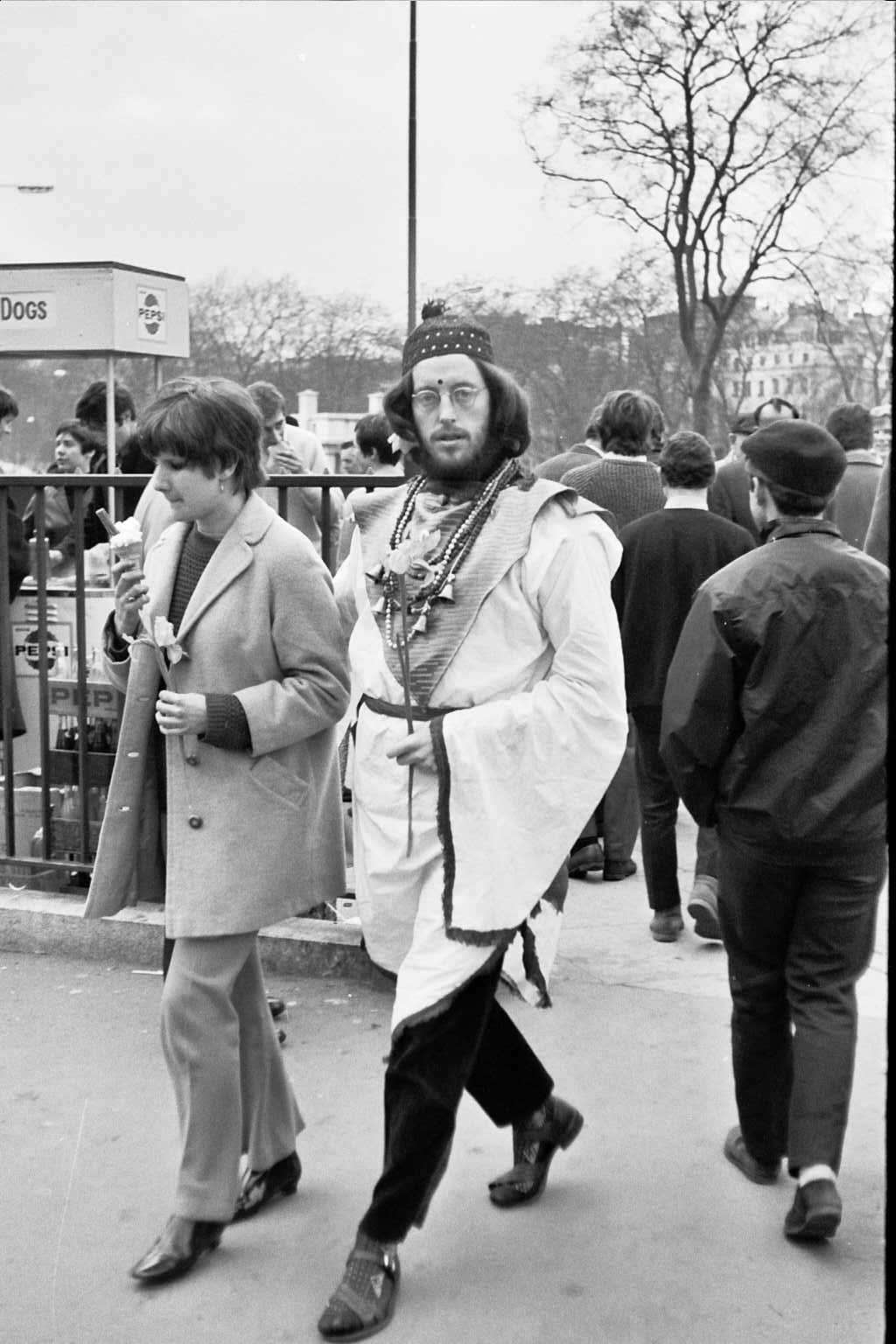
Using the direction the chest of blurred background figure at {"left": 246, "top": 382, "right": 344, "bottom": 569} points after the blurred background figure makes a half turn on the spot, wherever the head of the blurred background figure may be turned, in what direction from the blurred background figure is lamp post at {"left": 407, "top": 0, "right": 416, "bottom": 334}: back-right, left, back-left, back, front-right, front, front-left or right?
front-left

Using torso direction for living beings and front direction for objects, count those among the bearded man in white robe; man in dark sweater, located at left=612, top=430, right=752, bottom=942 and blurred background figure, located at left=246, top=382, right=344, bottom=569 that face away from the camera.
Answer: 1

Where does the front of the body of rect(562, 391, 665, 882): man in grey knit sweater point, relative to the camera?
away from the camera

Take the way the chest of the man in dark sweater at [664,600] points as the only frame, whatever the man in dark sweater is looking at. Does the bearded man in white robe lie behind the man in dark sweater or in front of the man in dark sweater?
behind

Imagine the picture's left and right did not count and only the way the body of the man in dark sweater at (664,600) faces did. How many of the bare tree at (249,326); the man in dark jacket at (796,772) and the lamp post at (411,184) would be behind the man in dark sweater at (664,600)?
1

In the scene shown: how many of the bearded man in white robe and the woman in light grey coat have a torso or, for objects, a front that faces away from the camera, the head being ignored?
0

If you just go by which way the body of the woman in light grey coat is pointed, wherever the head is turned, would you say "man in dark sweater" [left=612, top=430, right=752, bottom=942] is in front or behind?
behind

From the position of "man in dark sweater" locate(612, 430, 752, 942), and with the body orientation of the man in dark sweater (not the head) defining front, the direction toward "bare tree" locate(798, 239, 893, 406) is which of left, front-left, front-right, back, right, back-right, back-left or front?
front

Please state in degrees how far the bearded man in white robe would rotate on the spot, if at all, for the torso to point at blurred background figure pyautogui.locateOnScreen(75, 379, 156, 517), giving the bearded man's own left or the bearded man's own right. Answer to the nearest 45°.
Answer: approximately 135° to the bearded man's own right

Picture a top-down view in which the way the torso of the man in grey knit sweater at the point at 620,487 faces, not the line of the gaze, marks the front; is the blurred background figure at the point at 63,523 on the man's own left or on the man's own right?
on the man's own left

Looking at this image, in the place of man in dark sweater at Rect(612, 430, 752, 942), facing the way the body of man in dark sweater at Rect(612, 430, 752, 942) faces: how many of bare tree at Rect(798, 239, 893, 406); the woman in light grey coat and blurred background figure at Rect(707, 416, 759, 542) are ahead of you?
2

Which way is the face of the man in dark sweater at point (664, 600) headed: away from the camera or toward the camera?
away from the camera

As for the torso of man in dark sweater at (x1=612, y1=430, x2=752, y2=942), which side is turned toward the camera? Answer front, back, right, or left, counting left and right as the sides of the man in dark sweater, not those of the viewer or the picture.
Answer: back

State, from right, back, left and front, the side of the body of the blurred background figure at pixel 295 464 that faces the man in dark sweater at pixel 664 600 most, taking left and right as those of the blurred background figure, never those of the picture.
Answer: left

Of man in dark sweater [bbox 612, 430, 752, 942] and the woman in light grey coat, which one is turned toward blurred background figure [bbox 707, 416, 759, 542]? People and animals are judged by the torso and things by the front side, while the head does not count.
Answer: the man in dark sweater

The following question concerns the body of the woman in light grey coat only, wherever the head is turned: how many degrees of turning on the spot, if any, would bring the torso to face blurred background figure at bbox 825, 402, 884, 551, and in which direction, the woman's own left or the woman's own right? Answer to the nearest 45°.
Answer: approximately 180°

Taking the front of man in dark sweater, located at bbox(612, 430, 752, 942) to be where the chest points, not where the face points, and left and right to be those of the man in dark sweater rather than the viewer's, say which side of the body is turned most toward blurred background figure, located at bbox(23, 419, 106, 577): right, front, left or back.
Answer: left

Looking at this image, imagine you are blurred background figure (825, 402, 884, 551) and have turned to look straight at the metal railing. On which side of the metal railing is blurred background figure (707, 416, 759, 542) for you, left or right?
right

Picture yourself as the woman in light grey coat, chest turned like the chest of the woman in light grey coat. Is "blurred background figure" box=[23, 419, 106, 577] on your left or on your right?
on your right

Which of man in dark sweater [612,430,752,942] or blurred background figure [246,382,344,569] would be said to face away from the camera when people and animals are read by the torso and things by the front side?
the man in dark sweater
